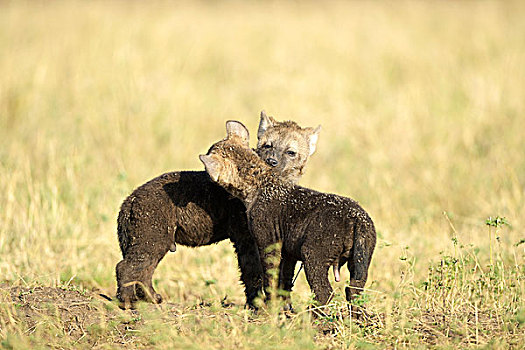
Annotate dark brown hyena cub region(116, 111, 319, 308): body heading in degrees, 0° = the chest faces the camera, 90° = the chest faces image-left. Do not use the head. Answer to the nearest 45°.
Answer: approximately 270°

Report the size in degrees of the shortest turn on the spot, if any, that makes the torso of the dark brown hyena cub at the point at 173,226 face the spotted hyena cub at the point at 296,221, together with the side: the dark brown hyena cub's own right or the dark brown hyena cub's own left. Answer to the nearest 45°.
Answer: approximately 45° to the dark brown hyena cub's own right
